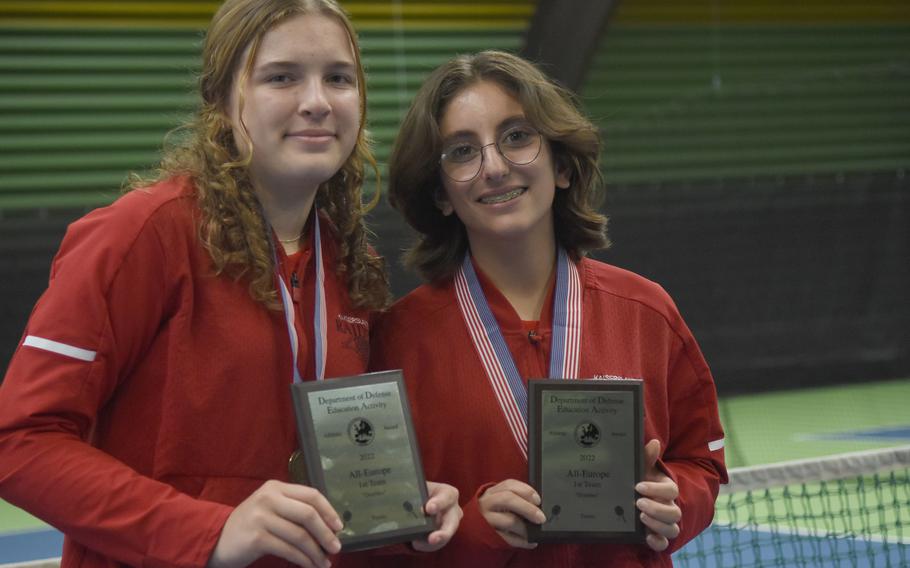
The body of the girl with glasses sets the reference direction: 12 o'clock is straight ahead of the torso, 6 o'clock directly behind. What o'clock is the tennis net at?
The tennis net is roughly at 7 o'clock from the girl with glasses.

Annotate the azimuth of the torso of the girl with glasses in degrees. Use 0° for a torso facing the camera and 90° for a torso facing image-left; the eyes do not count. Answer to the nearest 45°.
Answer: approximately 0°
